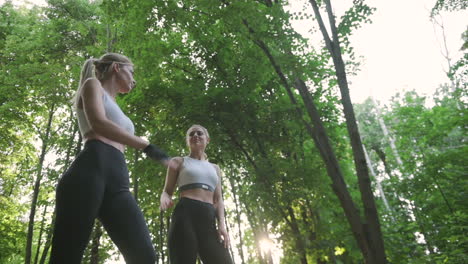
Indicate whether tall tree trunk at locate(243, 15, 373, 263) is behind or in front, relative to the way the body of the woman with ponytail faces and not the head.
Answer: in front

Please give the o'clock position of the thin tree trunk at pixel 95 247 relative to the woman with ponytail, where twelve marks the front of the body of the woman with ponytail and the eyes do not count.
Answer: The thin tree trunk is roughly at 9 o'clock from the woman with ponytail.

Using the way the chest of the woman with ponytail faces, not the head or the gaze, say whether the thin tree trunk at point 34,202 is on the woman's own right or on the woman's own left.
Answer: on the woman's own left

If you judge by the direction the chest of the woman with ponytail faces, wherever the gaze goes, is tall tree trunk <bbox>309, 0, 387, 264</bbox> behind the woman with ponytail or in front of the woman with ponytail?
in front

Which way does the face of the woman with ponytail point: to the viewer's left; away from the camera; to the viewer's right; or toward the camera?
to the viewer's right

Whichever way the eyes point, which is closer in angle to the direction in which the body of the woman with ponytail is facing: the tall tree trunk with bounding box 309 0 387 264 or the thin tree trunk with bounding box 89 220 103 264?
the tall tree trunk

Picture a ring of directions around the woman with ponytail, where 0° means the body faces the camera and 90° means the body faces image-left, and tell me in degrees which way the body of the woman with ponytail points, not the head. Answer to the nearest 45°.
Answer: approximately 270°
